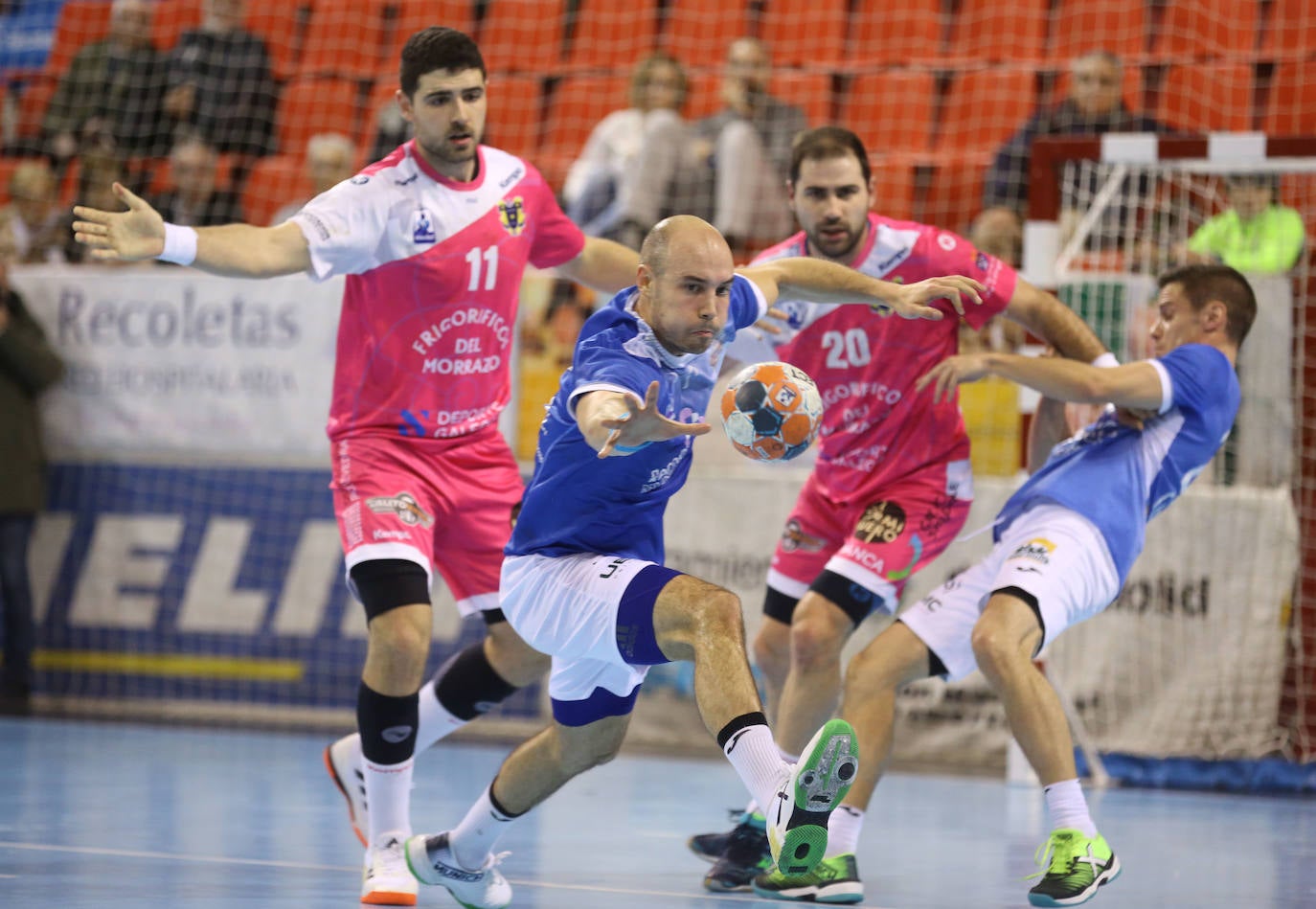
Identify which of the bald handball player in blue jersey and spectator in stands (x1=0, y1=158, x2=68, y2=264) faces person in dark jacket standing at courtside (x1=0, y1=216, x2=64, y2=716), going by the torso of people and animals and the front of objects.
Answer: spectator in stands (x1=0, y1=158, x2=68, y2=264)

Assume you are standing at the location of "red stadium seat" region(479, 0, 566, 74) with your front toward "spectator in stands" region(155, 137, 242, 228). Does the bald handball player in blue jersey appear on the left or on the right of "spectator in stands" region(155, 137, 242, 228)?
left

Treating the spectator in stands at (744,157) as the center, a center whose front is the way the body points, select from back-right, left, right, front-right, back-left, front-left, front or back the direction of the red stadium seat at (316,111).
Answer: back-right

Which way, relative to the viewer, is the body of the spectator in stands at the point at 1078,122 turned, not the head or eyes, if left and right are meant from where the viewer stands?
facing the viewer

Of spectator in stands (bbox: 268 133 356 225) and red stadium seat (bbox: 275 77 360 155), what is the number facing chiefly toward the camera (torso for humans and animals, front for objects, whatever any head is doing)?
2

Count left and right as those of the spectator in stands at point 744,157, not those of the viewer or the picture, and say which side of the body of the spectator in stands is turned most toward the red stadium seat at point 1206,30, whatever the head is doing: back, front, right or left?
left

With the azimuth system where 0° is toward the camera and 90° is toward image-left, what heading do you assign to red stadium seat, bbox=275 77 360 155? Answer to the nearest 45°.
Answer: approximately 0°

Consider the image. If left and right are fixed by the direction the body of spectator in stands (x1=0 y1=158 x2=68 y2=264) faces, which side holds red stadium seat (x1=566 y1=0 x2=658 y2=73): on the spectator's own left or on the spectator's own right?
on the spectator's own left

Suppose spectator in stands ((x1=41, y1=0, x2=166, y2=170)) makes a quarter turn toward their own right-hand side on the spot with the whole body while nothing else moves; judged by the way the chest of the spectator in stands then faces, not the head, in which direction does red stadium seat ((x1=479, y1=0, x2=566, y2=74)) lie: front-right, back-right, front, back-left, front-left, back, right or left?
back

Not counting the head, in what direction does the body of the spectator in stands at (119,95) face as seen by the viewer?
toward the camera

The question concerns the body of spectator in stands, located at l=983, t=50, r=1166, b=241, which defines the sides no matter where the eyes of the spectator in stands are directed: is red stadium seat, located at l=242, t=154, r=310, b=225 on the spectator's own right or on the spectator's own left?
on the spectator's own right

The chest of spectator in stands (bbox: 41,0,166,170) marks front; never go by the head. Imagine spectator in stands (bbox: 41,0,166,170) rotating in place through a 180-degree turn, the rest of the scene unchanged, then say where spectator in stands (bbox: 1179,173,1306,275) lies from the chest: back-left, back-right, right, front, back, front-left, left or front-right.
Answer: back-right

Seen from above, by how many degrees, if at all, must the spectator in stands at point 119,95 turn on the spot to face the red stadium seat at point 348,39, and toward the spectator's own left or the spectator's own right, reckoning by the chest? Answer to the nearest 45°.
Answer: approximately 135° to the spectator's own left

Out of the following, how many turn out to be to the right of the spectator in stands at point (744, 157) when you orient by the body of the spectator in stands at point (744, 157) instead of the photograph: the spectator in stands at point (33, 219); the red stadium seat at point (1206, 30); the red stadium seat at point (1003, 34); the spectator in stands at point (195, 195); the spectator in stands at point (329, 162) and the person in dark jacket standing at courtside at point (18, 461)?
4
